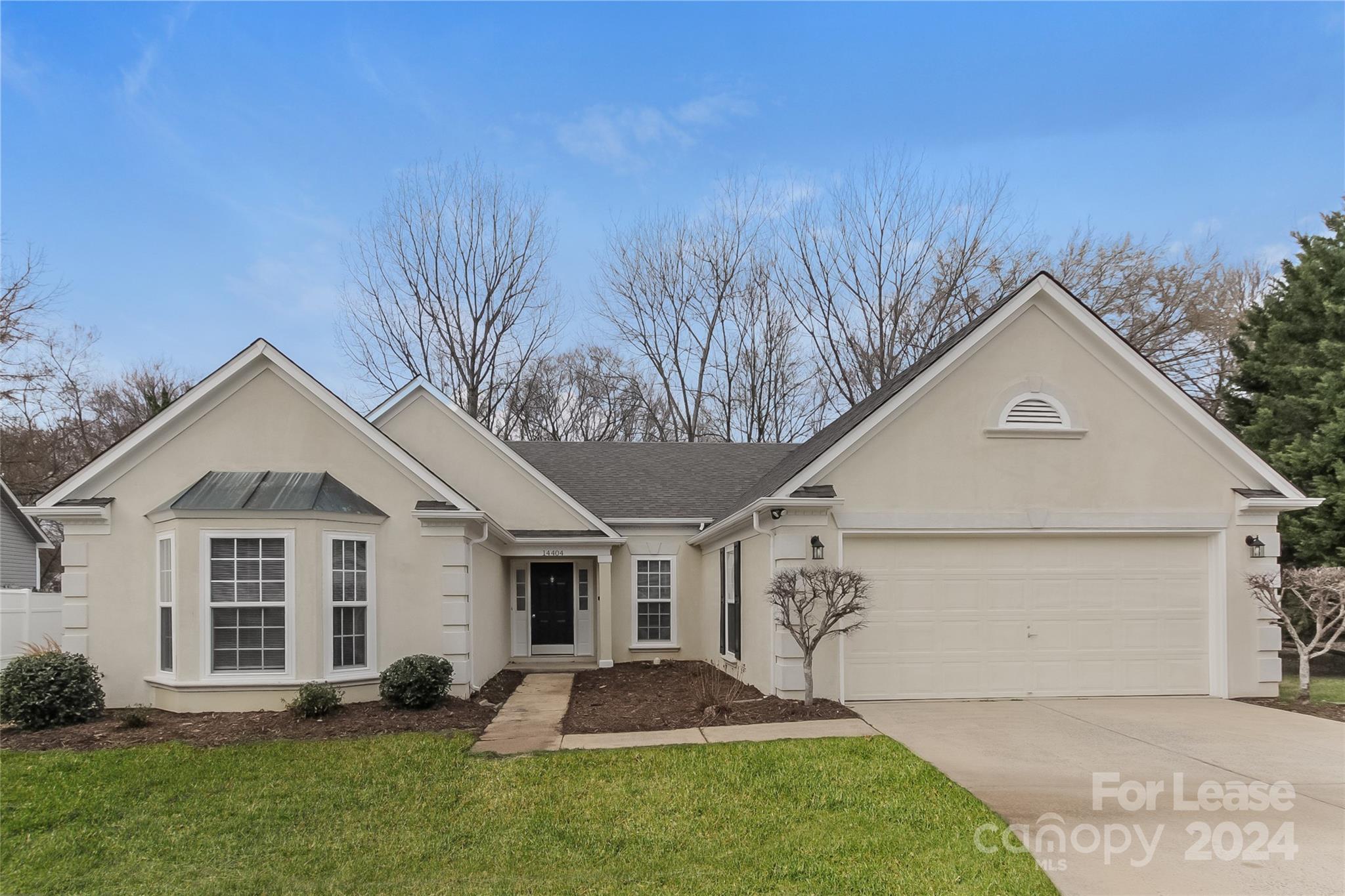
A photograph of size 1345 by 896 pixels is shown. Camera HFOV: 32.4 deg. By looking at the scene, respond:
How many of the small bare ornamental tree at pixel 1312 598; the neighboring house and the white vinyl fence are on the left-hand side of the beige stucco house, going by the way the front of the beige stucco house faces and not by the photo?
1

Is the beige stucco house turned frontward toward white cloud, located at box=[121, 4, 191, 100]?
no

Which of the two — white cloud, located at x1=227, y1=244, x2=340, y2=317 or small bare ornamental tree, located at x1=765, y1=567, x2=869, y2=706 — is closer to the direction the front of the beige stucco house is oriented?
the small bare ornamental tree

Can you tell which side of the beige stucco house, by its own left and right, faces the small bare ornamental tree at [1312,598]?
left

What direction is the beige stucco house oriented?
toward the camera

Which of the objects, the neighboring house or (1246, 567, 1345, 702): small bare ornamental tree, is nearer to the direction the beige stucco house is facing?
the small bare ornamental tree

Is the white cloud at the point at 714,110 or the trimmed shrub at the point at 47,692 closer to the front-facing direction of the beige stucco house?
the trimmed shrub

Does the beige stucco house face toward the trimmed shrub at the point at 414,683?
no

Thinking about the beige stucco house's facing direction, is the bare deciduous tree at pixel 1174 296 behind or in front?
behind

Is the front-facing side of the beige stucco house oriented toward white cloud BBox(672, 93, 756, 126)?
no

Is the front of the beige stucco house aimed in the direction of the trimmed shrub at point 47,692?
no
